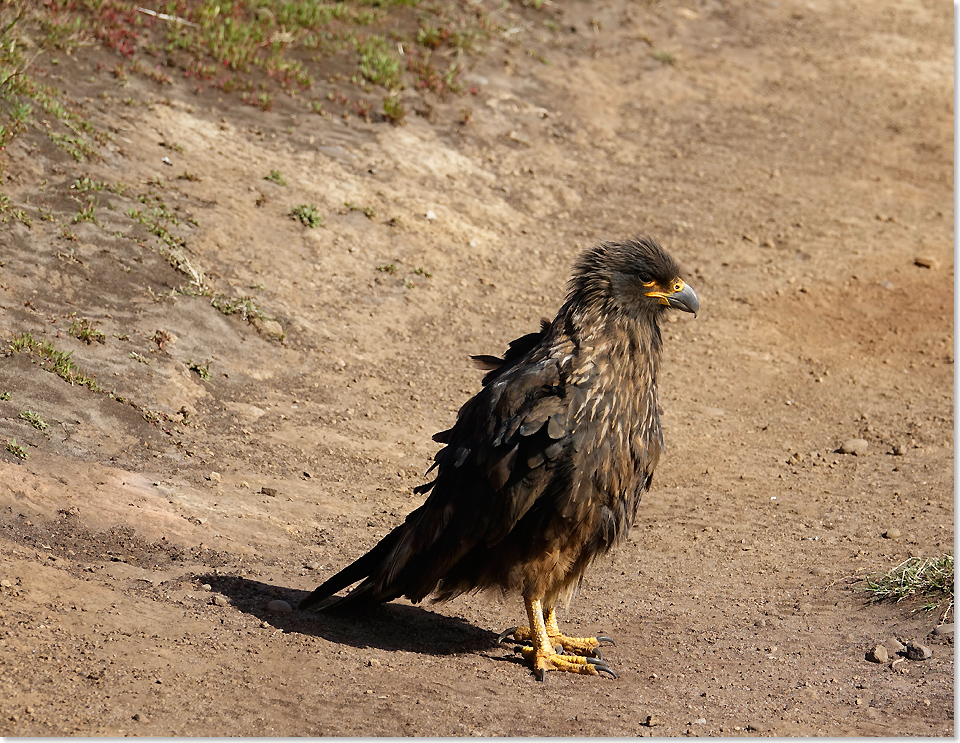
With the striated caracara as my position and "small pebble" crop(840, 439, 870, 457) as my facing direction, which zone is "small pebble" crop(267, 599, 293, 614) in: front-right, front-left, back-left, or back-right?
back-left

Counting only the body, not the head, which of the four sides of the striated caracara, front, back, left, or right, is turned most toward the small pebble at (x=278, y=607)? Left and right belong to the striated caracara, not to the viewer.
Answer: back

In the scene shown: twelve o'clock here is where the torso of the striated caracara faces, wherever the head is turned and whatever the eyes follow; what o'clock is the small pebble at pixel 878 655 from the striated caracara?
The small pebble is roughly at 12 o'clock from the striated caracara.

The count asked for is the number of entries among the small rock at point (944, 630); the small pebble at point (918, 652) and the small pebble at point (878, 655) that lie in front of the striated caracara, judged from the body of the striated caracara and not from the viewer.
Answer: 3

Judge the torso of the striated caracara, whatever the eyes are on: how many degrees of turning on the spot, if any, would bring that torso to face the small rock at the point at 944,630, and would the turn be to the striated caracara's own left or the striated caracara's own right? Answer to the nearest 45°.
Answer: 0° — it already faces it

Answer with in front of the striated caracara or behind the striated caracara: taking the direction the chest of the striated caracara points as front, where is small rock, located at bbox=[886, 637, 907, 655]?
in front

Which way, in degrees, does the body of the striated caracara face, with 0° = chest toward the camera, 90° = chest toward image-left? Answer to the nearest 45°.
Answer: approximately 270°

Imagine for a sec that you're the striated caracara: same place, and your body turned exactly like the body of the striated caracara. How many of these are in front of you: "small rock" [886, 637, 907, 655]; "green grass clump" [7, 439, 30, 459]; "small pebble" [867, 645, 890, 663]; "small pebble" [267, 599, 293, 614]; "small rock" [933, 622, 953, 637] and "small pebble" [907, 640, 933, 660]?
4

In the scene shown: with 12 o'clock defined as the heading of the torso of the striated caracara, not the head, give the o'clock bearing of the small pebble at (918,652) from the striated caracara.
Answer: The small pebble is roughly at 12 o'clock from the striated caracara.
